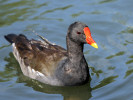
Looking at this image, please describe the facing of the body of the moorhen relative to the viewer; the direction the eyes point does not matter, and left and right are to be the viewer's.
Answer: facing the viewer and to the right of the viewer
